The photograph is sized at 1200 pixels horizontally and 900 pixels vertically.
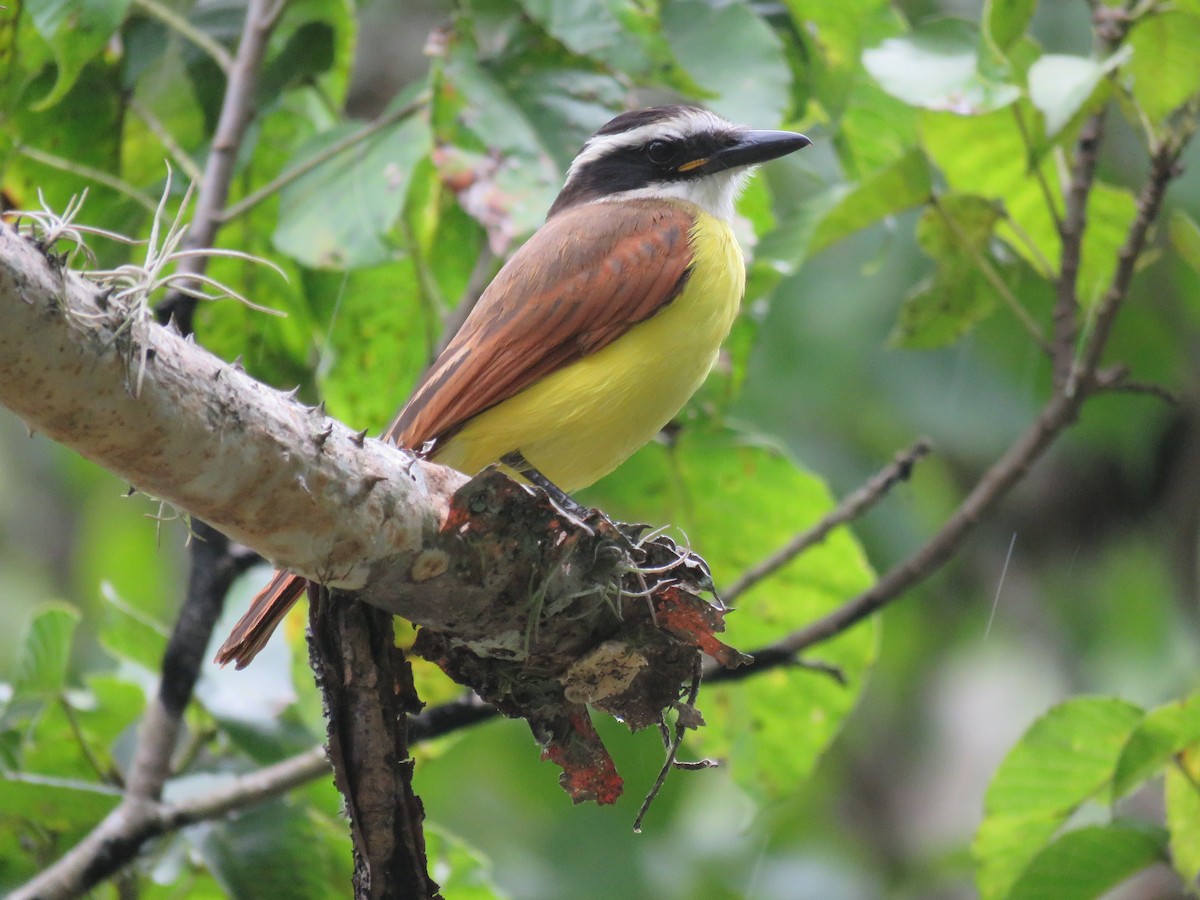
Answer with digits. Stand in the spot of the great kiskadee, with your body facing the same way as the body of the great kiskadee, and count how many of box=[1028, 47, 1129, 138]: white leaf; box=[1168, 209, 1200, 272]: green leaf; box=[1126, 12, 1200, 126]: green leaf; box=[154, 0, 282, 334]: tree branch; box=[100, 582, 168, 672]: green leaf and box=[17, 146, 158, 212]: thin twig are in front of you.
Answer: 3

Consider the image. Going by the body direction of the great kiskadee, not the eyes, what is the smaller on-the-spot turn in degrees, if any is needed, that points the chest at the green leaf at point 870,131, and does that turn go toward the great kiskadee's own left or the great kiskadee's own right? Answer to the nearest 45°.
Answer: approximately 45° to the great kiskadee's own left

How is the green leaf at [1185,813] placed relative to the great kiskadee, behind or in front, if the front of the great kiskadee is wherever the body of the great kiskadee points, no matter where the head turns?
in front

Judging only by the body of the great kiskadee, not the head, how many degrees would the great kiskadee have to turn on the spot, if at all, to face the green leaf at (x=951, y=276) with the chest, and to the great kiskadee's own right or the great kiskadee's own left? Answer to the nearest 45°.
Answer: approximately 45° to the great kiskadee's own left

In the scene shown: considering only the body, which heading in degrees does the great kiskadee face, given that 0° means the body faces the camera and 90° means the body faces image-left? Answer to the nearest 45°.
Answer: approximately 270°

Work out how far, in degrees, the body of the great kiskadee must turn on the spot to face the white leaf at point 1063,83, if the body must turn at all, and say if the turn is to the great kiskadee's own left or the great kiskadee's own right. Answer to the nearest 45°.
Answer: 0° — it already faces it

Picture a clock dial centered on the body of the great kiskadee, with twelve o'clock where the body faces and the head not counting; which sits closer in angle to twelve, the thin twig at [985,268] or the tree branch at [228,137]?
the thin twig

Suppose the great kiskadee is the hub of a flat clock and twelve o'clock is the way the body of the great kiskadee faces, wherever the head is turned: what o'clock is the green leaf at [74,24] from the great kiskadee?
The green leaf is roughly at 7 o'clock from the great kiskadee.
